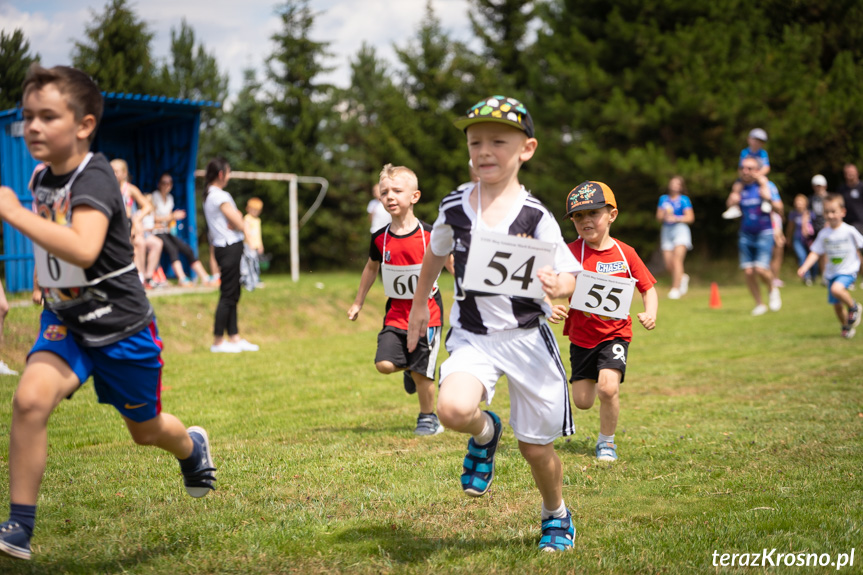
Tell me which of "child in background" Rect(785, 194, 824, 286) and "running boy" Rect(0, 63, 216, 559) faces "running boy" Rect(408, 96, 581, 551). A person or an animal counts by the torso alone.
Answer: the child in background

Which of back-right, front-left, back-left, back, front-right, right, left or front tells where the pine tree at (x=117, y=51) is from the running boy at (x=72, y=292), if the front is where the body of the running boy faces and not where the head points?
back-right

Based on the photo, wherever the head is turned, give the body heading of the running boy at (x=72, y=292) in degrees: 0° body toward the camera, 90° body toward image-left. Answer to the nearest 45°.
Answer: approximately 45°

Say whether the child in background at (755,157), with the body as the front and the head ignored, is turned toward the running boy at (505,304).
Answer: yes

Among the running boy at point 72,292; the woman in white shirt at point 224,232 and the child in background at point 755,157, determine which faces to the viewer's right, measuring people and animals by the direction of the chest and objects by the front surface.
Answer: the woman in white shirt

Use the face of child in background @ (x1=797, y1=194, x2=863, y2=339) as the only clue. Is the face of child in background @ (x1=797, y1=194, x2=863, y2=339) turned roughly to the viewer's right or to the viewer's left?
to the viewer's left

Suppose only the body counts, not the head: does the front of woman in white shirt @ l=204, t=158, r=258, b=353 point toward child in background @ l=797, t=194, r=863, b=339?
yes

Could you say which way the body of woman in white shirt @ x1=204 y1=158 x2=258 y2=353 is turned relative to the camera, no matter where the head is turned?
to the viewer's right

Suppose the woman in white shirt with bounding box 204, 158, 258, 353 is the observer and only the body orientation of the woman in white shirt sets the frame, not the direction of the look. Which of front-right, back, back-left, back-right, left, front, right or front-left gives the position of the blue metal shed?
left
